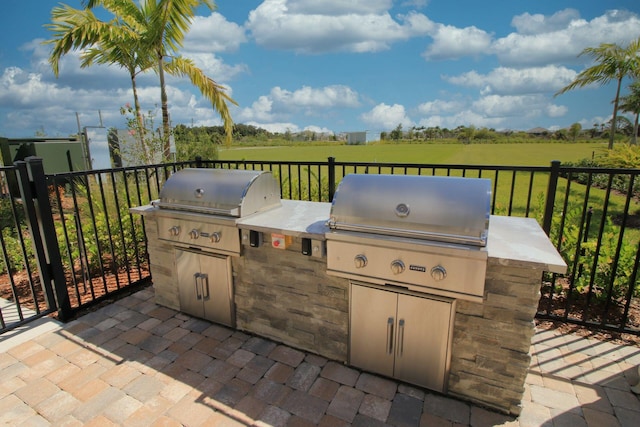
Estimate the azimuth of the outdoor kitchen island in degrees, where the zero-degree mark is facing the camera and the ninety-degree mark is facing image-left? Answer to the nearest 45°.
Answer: approximately 45°

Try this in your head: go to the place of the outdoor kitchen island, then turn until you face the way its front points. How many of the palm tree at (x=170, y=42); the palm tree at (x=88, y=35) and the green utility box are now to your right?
3

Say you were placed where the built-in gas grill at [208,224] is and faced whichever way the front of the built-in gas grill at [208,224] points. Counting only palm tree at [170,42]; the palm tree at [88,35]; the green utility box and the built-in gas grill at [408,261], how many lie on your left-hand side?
1

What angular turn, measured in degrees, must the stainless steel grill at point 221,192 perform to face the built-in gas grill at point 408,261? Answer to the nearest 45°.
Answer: approximately 90° to its left

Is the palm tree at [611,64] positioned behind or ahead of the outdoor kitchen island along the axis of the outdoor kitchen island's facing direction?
behind

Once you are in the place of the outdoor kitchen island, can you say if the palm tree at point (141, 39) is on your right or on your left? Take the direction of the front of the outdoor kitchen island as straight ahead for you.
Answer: on your right

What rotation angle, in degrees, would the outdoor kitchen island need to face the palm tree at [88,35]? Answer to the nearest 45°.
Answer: approximately 90° to its right

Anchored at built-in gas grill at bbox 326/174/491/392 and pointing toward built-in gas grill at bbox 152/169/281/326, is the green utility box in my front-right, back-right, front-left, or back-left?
front-right

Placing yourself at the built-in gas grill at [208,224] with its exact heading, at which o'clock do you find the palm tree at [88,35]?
The palm tree is roughly at 4 o'clock from the built-in gas grill.

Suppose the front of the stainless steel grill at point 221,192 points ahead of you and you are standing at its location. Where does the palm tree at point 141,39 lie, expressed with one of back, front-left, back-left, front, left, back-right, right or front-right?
back-right

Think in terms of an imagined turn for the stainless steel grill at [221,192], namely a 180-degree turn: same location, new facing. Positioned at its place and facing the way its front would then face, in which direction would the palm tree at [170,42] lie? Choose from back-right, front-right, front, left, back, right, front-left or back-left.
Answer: front-left

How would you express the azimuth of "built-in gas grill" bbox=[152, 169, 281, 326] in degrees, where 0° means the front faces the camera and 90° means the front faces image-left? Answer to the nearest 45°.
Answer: approximately 45°
